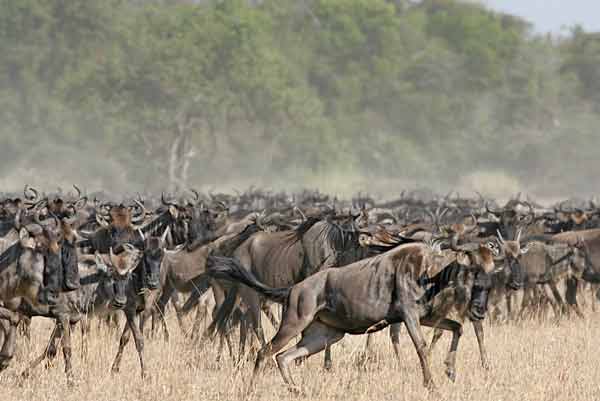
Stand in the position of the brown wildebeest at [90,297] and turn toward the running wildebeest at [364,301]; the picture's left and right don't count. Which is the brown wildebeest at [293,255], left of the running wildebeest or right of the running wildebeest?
left

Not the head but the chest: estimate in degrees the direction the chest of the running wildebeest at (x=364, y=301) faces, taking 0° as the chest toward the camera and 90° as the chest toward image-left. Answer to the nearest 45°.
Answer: approximately 270°
